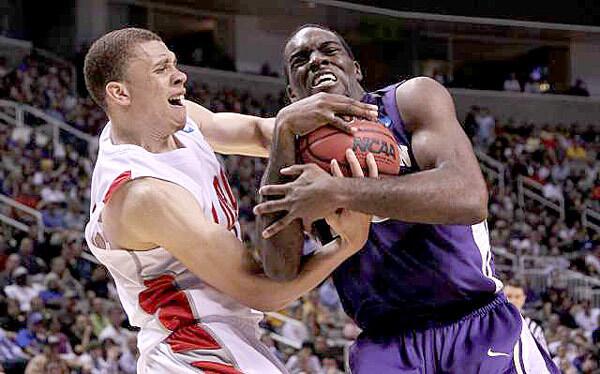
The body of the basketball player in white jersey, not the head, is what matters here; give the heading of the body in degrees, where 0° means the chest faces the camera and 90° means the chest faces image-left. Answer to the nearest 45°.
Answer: approximately 270°

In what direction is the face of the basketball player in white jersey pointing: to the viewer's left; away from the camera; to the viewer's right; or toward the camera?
to the viewer's right

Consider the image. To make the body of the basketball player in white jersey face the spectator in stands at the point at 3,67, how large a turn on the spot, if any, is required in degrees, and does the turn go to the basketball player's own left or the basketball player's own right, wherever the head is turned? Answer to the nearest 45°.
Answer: approximately 90° to the basketball player's own left

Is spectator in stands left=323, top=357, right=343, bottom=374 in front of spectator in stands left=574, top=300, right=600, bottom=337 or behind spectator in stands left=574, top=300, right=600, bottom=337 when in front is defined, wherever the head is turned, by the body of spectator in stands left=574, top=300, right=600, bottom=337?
in front

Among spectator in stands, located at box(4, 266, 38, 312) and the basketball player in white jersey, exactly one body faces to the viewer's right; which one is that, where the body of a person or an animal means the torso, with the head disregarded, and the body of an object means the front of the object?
the basketball player in white jersey

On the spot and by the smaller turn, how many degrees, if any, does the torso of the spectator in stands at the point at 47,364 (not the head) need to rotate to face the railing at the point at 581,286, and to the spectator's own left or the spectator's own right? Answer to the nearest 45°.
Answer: approximately 90° to the spectator's own left

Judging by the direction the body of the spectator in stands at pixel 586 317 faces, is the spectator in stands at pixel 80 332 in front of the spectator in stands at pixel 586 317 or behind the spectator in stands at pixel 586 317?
in front

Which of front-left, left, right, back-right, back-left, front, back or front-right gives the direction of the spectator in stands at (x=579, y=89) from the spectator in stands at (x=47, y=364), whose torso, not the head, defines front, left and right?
left

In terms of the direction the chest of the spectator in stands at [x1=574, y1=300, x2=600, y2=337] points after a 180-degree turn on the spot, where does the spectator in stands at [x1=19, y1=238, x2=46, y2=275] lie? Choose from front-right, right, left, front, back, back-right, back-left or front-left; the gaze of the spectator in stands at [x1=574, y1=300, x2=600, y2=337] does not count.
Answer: back-left

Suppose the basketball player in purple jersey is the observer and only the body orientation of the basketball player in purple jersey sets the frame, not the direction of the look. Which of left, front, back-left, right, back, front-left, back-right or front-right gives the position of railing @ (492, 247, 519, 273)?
back-right

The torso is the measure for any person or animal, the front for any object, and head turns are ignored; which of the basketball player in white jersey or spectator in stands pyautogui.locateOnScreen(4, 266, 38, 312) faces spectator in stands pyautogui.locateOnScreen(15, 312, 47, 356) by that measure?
spectator in stands pyautogui.locateOnScreen(4, 266, 38, 312)
